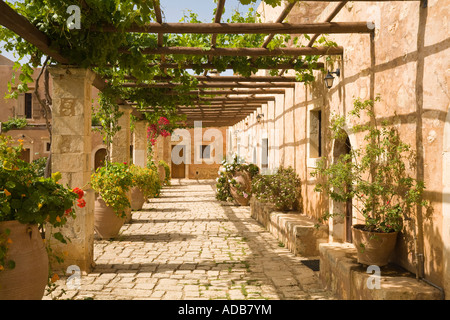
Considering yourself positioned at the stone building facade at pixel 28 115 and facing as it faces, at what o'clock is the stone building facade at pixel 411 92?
the stone building facade at pixel 411 92 is roughly at 11 o'clock from the stone building facade at pixel 28 115.

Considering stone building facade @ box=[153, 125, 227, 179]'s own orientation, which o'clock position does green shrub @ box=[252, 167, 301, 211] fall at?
The green shrub is roughly at 12 o'clock from the stone building facade.

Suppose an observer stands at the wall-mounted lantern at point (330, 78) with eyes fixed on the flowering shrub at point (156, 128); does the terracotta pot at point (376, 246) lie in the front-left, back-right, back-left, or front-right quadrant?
back-left

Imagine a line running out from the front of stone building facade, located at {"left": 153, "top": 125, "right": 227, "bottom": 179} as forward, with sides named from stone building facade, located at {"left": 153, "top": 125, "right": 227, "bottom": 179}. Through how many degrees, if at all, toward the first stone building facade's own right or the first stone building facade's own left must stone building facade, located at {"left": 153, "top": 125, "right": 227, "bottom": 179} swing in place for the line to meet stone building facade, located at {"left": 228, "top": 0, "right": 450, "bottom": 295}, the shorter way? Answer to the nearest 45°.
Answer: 0° — it already faces it

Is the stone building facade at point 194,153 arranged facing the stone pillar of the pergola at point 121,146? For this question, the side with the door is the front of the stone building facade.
yes

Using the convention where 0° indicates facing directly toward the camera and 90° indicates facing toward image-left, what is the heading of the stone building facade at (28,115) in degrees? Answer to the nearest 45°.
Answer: approximately 315°

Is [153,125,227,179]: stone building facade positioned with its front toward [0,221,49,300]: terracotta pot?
yes

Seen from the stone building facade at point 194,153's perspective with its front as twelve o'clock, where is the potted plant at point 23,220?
The potted plant is roughly at 12 o'clock from the stone building facade.

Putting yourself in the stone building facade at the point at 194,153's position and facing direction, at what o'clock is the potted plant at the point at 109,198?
The potted plant is roughly at 12 o'clock from the stone building facade.

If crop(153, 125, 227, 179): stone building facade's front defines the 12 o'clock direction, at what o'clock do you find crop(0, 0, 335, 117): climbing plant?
The climbing plant is roughly at 12 o'clock from the stone building facade.
